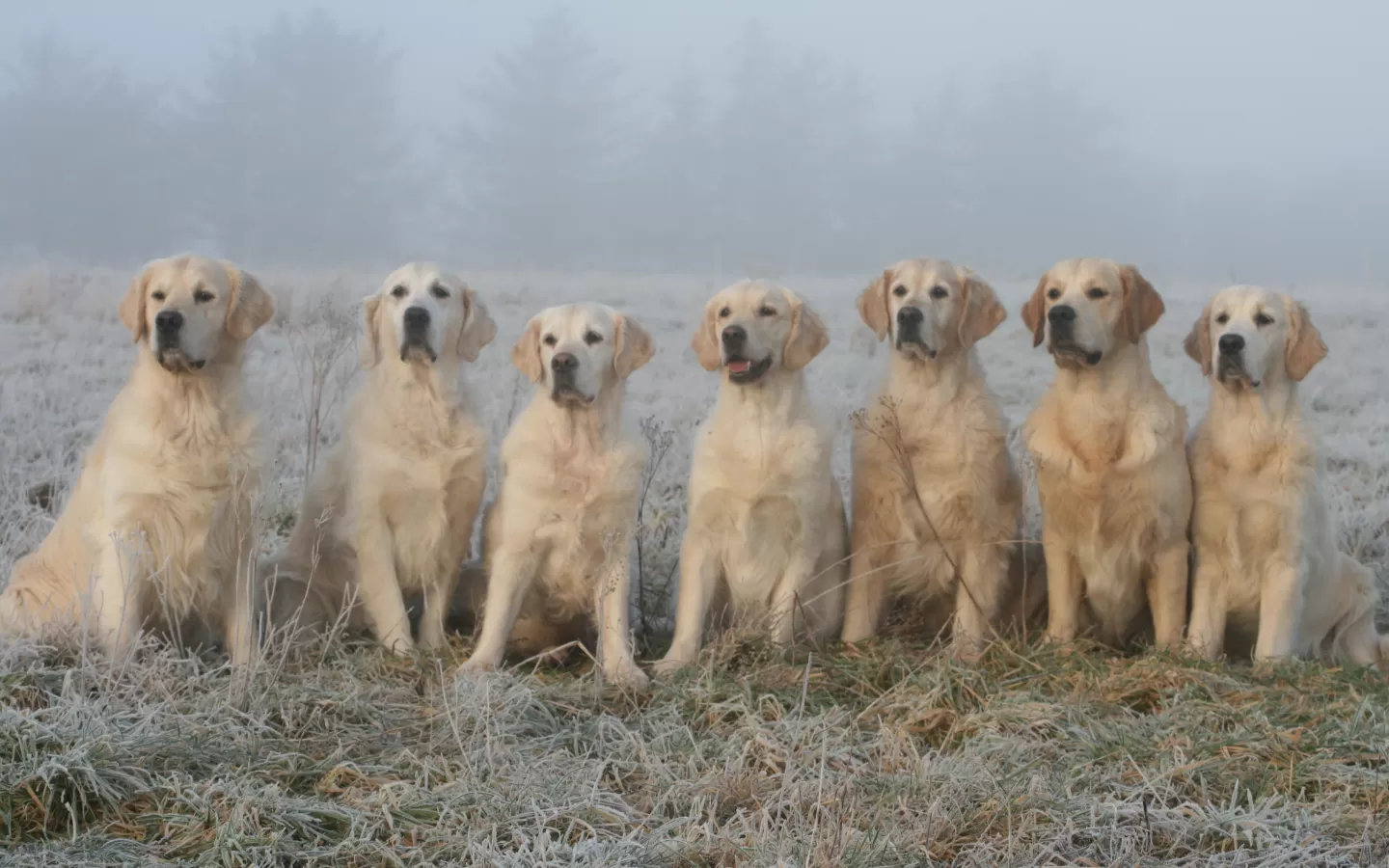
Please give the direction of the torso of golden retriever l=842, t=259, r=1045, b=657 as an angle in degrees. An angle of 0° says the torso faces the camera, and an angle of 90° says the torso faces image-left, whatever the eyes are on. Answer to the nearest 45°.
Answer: approximately 0°

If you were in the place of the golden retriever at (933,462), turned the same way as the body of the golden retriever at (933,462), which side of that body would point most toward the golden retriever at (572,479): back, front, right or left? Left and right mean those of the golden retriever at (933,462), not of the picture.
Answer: right

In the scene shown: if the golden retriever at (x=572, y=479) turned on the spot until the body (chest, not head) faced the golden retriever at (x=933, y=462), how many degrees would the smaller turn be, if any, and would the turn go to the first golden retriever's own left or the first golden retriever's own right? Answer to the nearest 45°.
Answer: approximately 90° to the first golden retriever's own left

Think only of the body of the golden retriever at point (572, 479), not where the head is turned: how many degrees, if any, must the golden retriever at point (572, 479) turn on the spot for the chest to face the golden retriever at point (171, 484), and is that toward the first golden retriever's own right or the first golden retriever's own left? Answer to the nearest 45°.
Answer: approximately 90° to the first golden retriever's own right

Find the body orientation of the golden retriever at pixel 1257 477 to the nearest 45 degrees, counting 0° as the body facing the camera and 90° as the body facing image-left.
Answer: approximately 45°

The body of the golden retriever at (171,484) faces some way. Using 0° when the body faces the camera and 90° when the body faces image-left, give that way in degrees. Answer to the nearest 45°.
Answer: approximately 315°

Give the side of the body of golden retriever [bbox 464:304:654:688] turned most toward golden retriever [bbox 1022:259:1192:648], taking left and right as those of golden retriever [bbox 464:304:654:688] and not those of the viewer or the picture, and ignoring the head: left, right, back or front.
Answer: left

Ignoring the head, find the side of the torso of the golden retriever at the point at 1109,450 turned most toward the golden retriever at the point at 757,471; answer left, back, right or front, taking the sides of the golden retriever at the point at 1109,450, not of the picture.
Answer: right

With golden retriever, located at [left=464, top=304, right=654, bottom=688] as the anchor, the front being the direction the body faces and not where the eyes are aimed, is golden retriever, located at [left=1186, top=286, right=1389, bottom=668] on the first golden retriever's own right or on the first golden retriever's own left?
on the first golden retriever's own left

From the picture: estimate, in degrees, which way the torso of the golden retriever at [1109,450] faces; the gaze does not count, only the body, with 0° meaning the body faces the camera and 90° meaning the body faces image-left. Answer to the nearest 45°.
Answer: approximately 0°

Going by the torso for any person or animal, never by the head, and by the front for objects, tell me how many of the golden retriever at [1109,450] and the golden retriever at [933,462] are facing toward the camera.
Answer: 2
